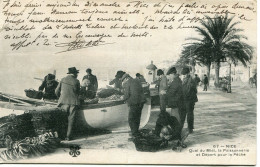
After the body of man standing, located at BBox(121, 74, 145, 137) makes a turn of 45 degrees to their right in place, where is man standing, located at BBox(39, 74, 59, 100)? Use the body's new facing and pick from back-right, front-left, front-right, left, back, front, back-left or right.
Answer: left

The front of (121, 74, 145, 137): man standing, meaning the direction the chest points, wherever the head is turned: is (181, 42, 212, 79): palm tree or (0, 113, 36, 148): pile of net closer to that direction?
the pile of net

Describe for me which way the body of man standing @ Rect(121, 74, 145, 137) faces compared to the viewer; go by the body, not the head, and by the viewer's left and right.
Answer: facing away from the viewer and to the left of the viewer

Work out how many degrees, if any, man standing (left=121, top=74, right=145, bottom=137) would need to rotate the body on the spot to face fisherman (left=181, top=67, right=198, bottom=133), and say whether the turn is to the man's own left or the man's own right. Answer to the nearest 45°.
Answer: approximately 135° to the man's own right

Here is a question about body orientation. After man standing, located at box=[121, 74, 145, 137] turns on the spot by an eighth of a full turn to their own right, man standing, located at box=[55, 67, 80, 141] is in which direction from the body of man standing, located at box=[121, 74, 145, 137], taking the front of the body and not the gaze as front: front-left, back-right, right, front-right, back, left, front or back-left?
left

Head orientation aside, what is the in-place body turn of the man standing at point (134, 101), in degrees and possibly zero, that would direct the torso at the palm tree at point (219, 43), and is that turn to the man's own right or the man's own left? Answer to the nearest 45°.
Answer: approximately 135° to the man's own right
